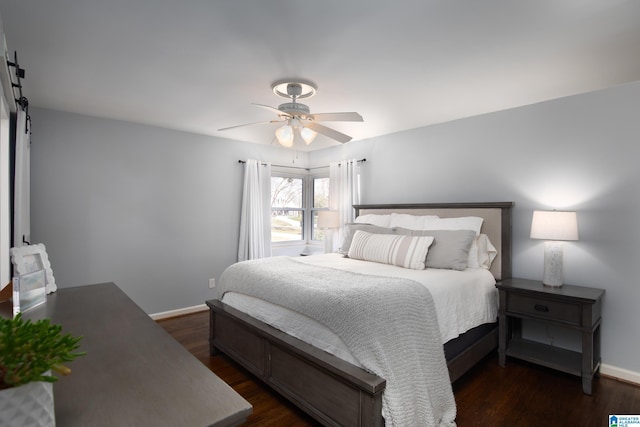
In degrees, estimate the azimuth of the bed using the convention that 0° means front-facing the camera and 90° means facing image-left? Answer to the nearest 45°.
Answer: approximately 45°

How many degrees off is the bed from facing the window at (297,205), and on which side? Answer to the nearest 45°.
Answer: approximately 135° to its right

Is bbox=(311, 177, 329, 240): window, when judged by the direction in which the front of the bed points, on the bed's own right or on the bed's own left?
on the bed's own right

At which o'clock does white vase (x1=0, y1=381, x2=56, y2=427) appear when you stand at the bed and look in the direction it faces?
The white vase is roughly at 11 o'clock from the bed.

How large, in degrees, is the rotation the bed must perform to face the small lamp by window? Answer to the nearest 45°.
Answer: approximately 135° to its right

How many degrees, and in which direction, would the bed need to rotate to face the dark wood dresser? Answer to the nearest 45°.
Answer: approximately 45° to its left

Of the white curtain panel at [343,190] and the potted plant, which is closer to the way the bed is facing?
the potted plant
